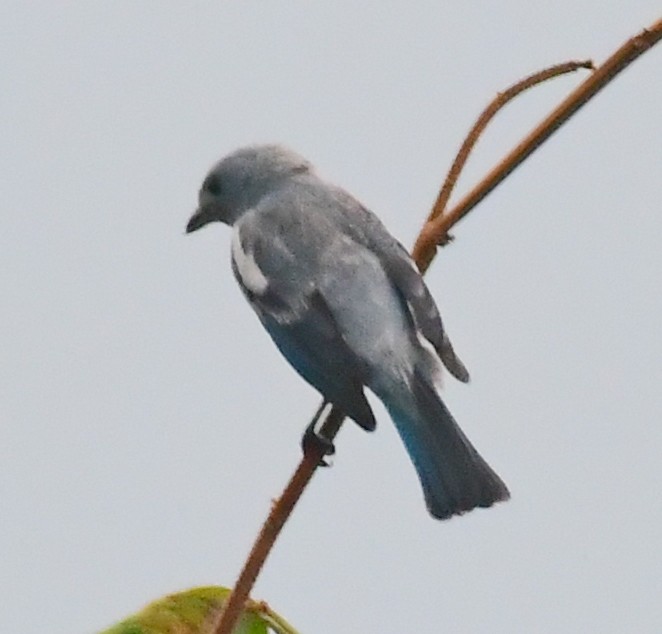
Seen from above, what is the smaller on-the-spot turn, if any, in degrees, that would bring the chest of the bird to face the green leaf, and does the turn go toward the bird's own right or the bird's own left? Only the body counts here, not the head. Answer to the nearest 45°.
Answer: approximately 135° to the bird's own left

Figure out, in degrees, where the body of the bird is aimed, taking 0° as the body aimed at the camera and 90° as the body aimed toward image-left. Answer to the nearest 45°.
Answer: approximately 135°
